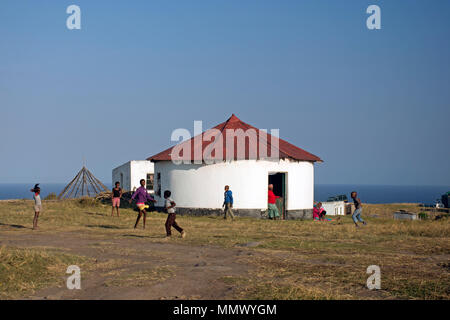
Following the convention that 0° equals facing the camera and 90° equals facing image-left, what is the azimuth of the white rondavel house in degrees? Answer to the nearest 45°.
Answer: approximately 315°
